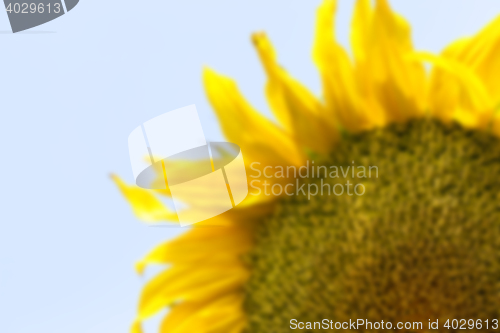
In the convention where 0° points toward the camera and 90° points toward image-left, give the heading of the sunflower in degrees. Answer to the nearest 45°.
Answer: approximately 0°
